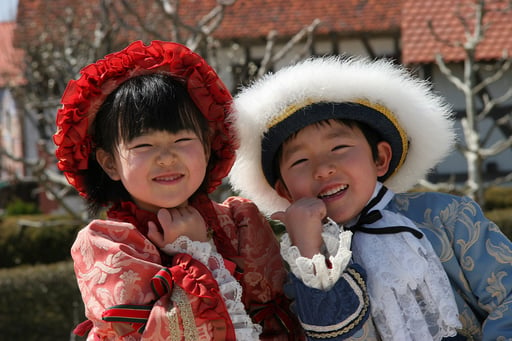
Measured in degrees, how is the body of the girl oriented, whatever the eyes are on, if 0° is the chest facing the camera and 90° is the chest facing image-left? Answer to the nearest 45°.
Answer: approximately 315°

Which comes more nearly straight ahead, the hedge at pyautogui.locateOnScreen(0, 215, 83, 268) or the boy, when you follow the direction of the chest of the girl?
the boy

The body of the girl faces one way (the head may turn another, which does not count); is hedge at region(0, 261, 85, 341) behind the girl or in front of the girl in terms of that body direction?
behind

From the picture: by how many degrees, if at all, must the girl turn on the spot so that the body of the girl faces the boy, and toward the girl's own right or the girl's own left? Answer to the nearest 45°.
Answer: approximately 45° to the girl's own left

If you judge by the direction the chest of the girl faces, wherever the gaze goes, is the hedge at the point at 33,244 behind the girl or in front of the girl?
behind
